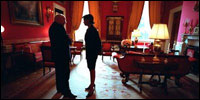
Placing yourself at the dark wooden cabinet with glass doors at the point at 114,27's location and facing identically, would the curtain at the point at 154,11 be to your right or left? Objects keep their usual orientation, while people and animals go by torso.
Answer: on your left

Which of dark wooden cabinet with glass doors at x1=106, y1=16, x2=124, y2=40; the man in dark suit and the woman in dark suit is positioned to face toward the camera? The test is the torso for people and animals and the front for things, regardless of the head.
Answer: the dark wooden cabinet with glass doors

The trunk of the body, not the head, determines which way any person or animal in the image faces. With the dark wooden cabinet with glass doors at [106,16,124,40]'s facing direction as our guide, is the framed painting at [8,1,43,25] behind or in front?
in front

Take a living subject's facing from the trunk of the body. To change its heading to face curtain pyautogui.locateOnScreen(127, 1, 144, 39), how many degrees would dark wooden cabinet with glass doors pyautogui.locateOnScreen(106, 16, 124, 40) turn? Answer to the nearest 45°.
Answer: approximately 90° to its left

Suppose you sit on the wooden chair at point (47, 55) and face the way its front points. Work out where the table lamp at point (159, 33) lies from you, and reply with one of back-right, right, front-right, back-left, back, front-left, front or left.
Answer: front

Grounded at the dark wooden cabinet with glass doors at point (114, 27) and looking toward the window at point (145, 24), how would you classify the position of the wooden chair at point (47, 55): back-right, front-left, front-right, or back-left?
back-right

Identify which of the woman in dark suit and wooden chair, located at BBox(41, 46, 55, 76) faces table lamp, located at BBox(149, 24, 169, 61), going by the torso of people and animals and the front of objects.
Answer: the wooden chair

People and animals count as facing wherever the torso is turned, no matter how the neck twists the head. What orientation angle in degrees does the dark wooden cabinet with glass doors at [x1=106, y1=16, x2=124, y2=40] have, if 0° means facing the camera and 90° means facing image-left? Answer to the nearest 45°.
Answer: approximately 0°

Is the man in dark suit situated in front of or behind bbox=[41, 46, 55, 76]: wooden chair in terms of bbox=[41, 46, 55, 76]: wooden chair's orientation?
in front
